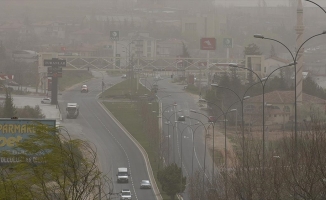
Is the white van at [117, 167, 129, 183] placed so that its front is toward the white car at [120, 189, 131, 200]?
yes

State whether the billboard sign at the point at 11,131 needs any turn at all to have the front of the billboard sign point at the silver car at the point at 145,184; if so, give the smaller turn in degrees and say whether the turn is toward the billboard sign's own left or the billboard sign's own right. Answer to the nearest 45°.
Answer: approximately 135° to the billboard sign's own left

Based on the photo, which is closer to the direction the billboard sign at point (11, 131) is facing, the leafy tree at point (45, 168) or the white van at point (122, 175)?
the leafy tree

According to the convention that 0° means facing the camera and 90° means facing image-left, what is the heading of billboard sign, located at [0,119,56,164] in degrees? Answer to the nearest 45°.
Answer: approximately 0°

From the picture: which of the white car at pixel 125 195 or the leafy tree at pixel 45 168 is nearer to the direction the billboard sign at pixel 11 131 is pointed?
the leafy tree

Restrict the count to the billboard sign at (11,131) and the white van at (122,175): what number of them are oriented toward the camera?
2
